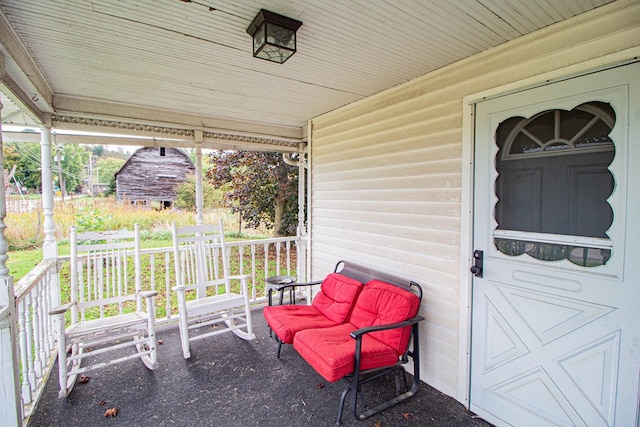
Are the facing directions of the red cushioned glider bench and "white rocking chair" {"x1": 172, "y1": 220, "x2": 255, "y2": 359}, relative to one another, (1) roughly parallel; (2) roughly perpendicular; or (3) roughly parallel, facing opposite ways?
roughly perpendicular

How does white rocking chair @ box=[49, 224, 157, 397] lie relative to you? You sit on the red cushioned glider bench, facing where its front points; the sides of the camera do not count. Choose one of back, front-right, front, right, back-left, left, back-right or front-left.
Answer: front-right

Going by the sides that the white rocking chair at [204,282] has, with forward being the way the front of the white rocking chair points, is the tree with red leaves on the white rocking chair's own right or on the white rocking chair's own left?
on the white rocking chair's own left

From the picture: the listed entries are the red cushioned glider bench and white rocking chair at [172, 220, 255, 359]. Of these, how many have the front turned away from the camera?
0

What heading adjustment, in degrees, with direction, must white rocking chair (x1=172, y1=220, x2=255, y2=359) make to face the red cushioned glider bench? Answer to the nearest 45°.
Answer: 0° — it already faces it

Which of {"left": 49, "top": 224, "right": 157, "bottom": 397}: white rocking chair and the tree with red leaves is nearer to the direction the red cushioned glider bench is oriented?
the white rocking chair

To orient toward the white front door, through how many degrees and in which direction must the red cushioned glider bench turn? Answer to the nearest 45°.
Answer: approximately 90° to its left

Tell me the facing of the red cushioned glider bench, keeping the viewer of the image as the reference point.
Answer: facing the viewer and to the left of the viewer

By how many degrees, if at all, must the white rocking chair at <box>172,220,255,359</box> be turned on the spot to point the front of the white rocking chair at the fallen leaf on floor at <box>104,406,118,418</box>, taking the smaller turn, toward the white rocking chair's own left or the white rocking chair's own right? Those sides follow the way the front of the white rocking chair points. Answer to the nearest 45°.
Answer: approximately 90° to the white rocking chair's own right

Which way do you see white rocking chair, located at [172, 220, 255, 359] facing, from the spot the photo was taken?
facing the viewer and to the right of the viewer

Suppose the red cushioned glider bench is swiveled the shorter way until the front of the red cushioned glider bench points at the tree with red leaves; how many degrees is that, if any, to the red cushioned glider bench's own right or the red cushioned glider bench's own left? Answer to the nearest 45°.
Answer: approximately 90° to the red cushioned glider bench's own right
